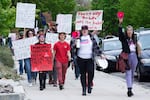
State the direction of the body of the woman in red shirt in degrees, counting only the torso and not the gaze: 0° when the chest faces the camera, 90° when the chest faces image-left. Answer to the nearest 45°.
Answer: approximately 0°

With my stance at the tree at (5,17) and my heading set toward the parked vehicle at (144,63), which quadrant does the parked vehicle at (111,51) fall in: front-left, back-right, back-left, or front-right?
front-left

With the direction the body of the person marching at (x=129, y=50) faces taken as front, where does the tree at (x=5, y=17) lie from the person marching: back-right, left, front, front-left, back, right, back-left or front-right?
right

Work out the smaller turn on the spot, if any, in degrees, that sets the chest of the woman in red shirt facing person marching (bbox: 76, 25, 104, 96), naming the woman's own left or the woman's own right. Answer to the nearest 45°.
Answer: approximately 45° to the woman's own left

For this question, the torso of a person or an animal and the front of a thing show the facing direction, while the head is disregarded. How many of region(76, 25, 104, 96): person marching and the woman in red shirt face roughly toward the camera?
2

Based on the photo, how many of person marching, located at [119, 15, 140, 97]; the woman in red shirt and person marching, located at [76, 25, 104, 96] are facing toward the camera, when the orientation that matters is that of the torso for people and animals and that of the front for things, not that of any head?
3

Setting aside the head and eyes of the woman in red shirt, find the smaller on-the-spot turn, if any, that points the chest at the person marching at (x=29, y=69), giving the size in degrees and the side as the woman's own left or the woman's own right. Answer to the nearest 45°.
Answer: approximately 135° to the woman's own right

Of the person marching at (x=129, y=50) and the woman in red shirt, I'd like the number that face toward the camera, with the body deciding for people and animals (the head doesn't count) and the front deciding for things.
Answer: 2

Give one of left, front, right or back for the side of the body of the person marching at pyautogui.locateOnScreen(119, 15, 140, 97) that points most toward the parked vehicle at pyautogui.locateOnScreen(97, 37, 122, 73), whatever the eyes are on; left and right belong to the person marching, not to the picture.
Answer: back

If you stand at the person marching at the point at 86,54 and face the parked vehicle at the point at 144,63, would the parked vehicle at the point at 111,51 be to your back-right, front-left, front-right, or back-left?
front-left

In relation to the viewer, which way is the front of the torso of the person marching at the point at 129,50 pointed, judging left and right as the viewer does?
facing the viewer

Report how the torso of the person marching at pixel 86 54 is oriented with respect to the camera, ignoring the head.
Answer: toward the camera

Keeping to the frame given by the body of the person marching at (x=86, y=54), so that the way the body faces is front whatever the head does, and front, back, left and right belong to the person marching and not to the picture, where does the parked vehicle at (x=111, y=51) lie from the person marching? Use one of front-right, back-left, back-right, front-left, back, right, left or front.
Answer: back

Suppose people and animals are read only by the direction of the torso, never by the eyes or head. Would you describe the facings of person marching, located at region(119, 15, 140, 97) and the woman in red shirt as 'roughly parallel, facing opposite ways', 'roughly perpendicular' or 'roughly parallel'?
roughly parallel
